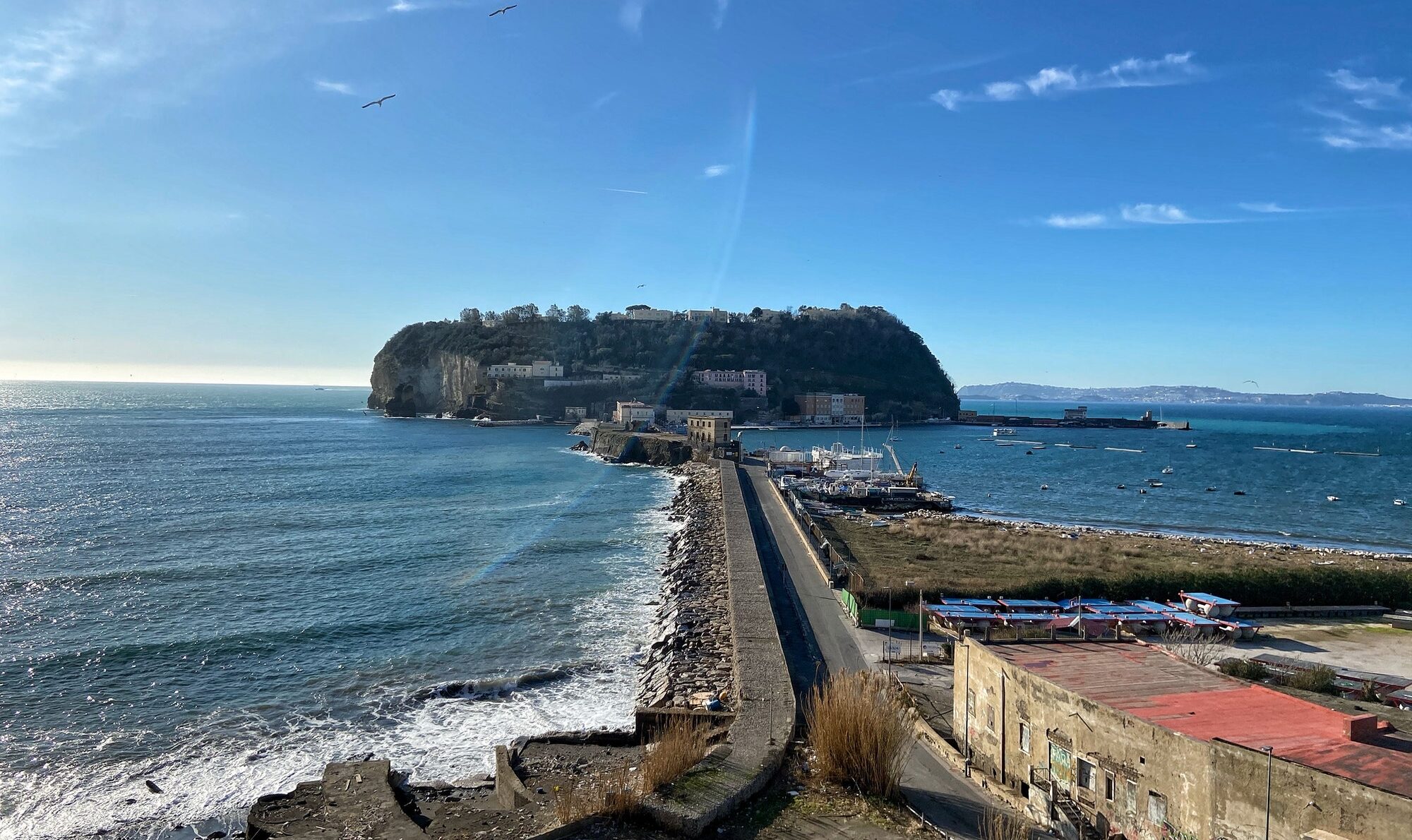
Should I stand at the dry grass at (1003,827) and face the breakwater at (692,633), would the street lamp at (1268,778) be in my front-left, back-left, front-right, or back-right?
back-right

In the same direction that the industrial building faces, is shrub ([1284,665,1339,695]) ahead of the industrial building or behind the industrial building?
behind

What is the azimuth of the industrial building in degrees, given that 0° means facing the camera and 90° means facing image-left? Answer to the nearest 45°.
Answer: approximately 45°

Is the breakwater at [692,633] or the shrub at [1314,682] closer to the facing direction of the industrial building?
the breakwater

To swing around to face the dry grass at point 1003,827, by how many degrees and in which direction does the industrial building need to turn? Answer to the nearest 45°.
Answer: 0° — it already faces it

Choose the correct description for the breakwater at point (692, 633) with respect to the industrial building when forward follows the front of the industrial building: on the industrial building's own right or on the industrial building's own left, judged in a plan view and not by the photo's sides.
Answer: on the industrial building's own right

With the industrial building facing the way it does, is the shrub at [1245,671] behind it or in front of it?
behind
